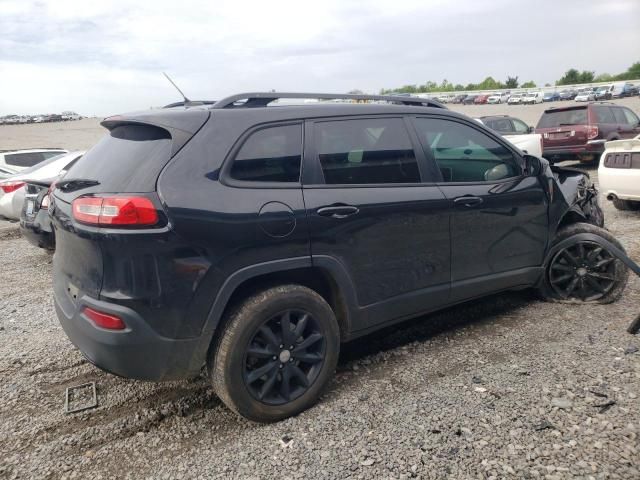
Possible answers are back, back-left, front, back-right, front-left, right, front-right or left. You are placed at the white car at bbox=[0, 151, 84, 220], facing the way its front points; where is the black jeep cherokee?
back-right

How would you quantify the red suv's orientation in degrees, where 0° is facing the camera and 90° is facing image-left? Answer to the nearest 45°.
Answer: approximately 225°

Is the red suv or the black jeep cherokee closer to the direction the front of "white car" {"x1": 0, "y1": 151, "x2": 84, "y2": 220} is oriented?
the red suv

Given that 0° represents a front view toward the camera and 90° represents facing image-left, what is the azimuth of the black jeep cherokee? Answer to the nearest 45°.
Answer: approximately 225°

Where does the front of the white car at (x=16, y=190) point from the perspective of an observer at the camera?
facing away from the viewer and to the right of the viewer

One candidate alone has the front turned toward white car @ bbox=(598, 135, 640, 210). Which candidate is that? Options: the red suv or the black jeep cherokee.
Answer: the black jeep cherokee

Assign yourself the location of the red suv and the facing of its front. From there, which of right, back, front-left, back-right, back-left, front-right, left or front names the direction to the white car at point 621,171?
back-right

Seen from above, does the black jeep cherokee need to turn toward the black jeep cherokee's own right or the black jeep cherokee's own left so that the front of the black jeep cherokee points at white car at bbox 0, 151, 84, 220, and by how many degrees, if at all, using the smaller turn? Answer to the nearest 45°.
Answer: approximately 90° to the black jeep cherokee's own left
